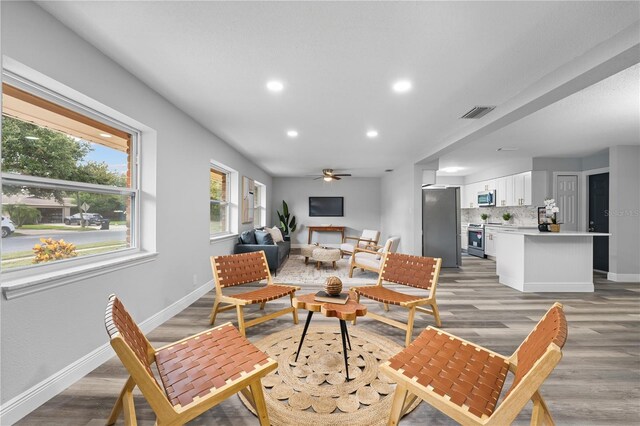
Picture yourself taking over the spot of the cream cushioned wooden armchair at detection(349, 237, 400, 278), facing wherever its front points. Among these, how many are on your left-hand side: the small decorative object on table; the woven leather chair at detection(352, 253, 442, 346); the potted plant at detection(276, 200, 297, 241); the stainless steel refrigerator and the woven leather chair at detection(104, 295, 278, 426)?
3

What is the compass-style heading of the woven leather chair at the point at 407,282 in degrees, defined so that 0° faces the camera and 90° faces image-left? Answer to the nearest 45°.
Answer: approximately 45°

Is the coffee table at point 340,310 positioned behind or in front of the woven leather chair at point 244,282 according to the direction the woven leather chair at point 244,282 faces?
in front

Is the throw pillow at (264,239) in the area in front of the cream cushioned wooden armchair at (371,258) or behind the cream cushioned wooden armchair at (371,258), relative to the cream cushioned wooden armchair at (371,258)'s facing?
in front

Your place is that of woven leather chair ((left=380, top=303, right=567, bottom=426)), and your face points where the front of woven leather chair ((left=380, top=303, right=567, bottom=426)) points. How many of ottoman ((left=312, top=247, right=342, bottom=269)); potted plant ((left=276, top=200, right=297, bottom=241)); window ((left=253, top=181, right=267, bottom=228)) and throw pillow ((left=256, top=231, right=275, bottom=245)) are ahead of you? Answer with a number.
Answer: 4

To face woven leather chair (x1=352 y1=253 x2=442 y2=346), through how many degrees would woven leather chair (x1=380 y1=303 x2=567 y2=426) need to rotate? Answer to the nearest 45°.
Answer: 0° — it already faces it

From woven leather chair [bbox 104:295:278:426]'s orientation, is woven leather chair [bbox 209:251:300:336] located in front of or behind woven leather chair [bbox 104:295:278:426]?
in front

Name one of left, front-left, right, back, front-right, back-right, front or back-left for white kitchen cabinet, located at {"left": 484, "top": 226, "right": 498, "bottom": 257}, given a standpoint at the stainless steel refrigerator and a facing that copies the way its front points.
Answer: front-left

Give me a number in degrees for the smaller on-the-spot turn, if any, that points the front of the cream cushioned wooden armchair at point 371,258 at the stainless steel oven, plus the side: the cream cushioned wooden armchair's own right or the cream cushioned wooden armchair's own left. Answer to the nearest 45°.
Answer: approximately 135° to the cream cushioned wooden armchair's own right

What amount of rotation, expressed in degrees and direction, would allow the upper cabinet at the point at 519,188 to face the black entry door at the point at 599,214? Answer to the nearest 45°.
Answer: approximately 135° to its left

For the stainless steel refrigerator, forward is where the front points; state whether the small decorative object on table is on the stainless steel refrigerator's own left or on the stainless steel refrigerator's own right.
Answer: on the stainless steel refrigerator's own right

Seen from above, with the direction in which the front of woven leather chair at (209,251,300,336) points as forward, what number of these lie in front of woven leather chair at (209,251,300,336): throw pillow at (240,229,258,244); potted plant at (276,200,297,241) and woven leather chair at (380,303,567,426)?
1

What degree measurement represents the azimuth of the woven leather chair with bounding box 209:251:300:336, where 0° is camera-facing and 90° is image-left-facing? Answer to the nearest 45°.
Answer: approximately 315°

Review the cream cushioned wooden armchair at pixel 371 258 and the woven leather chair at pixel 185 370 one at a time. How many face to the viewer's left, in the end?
1
